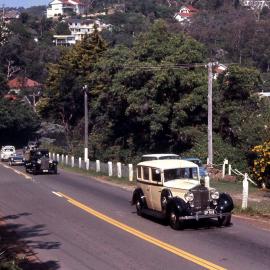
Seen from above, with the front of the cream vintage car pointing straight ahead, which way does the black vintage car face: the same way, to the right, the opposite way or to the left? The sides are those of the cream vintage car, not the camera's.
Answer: the same way

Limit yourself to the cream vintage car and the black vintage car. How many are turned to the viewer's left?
0

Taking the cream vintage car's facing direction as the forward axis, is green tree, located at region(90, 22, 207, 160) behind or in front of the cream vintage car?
behind

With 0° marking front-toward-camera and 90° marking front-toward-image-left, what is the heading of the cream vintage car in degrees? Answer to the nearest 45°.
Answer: approximately 315°

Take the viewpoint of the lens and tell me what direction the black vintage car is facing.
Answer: facing the viewer and to the right of the viewer

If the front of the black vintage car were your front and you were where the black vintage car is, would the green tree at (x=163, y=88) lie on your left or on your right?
on your left

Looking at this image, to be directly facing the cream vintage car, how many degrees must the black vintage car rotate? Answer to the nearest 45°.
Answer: approximately 45° to its right

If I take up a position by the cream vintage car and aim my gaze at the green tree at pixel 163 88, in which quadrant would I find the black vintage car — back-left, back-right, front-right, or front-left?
front-left
